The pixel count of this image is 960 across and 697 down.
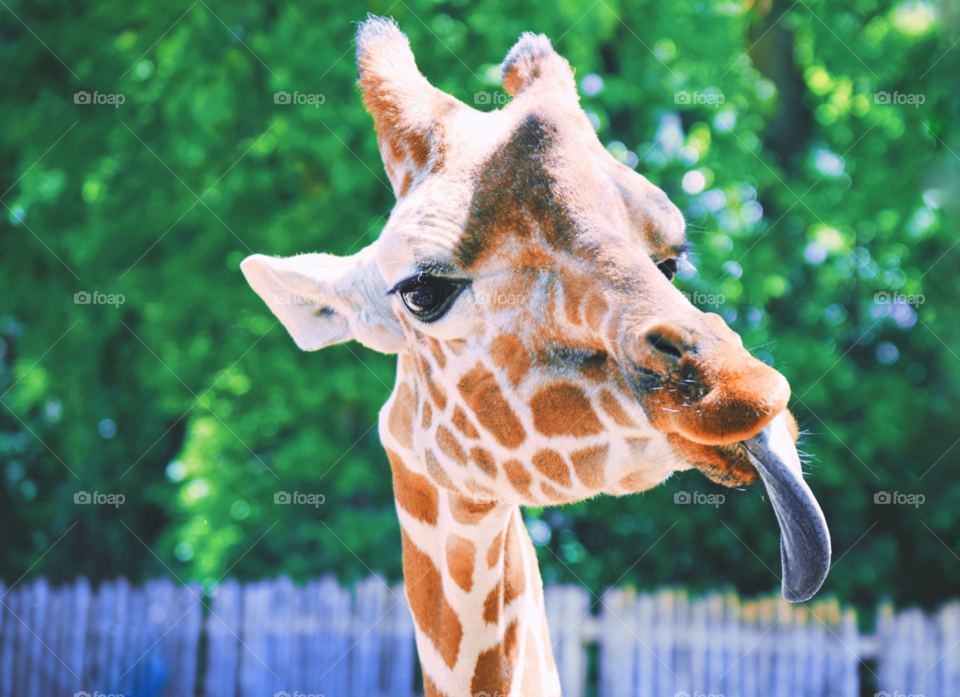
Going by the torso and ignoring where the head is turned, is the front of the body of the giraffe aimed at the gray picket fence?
no

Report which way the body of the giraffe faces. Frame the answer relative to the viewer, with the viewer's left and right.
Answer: facing the viewer and to the right of the viewer
